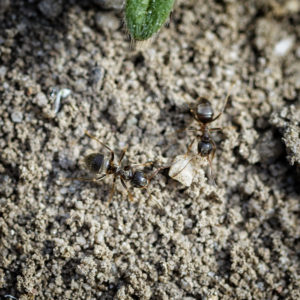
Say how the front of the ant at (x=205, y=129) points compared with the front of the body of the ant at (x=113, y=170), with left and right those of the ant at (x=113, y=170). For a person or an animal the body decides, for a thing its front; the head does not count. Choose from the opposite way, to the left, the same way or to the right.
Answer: to the right

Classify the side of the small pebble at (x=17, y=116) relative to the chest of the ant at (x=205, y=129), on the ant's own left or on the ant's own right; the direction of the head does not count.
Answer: on the ant's own right

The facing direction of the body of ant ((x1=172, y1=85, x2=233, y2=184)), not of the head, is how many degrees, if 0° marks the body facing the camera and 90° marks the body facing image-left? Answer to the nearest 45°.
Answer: approximately 0°

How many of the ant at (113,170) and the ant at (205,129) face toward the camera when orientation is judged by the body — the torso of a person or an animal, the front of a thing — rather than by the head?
1

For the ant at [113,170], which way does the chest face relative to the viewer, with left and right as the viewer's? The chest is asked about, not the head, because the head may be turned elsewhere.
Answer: facing to the right of the viewer

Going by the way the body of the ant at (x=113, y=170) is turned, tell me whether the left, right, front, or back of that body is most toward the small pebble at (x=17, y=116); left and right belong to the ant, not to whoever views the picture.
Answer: back
